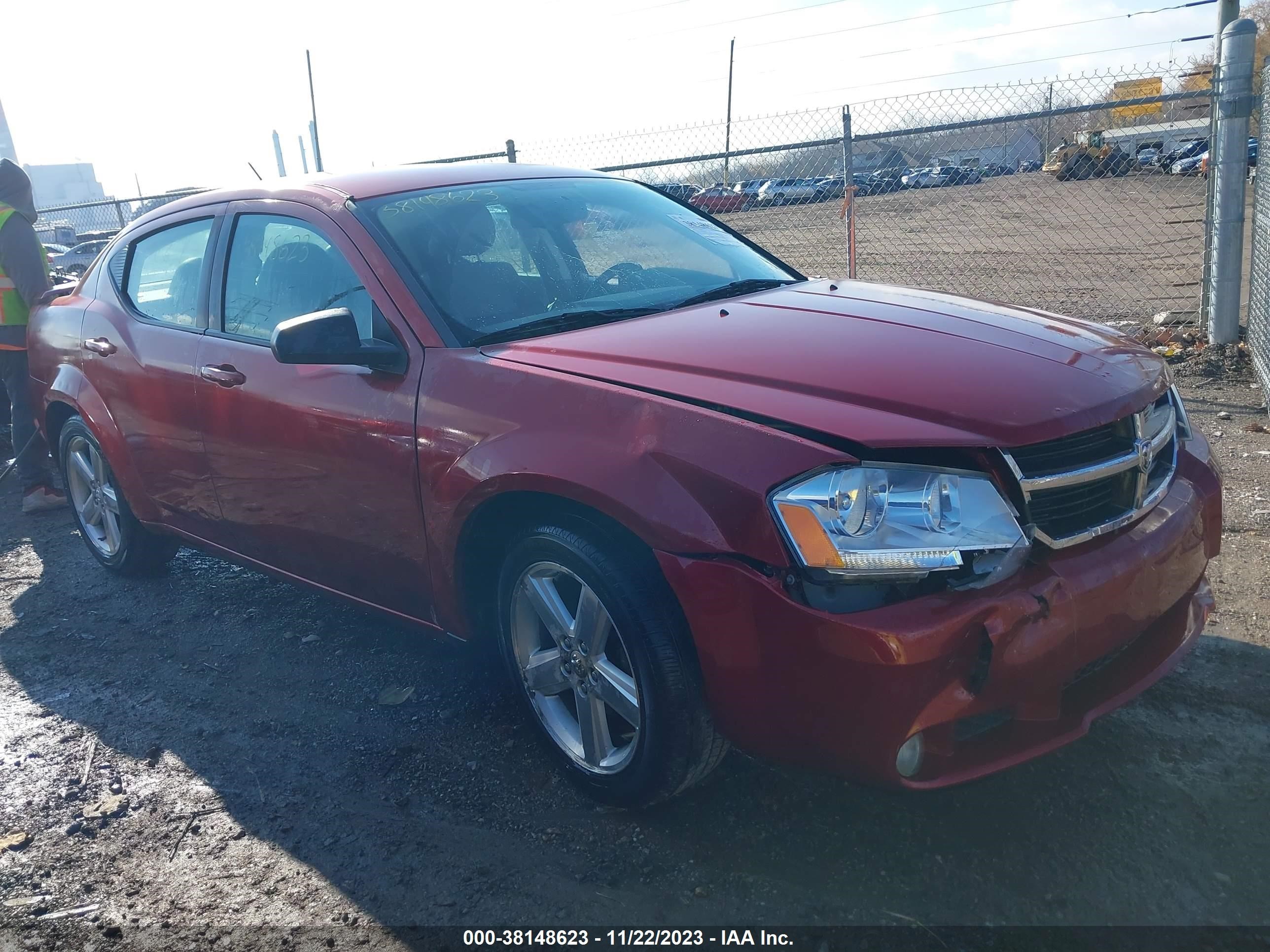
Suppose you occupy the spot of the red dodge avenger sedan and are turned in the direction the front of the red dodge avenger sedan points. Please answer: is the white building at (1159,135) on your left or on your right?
on your left

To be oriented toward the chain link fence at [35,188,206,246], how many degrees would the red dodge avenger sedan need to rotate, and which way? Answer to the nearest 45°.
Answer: approximately 180°

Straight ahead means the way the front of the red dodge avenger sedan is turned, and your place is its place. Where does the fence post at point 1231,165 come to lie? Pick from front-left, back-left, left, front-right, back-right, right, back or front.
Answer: left

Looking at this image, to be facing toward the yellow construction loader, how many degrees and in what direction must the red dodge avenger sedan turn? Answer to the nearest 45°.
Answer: approximately 90° to its left

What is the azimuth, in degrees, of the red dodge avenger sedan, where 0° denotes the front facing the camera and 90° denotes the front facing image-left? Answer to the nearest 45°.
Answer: approximately 315°

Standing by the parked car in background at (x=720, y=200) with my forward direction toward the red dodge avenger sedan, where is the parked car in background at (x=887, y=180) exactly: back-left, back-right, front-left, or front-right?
back-left

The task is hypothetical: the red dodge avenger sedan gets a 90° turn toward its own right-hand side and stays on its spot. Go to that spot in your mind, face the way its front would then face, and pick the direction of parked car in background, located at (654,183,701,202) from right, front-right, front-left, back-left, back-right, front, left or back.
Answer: back-right

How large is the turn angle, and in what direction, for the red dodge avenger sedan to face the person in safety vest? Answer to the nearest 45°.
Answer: approximately 180°

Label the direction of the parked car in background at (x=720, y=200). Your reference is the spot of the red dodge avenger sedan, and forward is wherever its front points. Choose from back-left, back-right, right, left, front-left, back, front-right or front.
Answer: back-left
